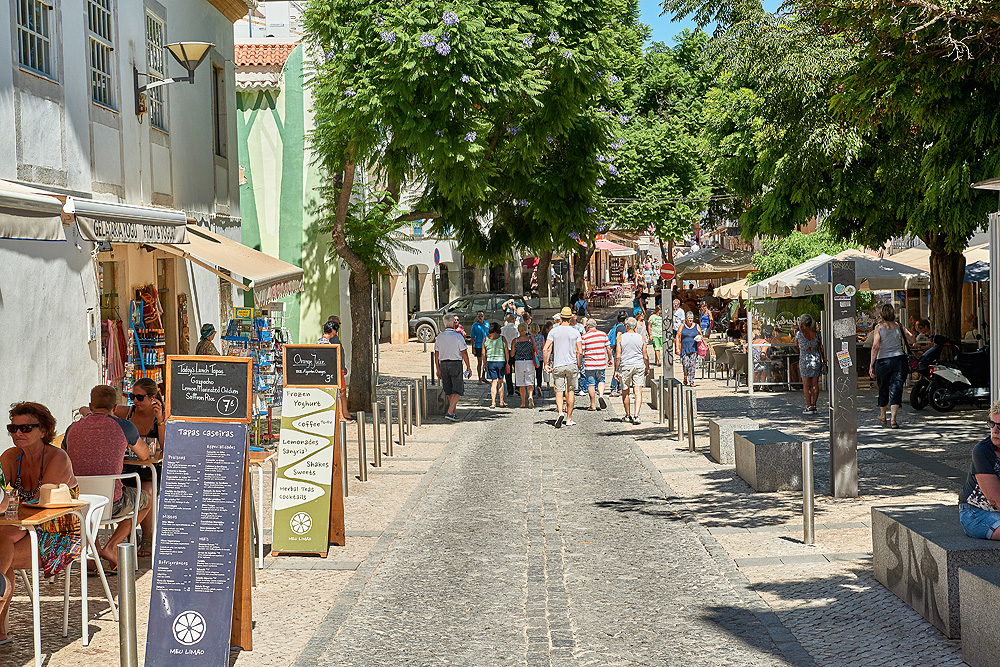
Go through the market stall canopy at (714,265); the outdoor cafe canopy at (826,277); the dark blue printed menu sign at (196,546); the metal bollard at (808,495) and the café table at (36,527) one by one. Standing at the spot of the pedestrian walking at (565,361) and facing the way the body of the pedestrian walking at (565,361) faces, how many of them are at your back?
3

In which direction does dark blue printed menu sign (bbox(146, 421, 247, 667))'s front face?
toward the camera

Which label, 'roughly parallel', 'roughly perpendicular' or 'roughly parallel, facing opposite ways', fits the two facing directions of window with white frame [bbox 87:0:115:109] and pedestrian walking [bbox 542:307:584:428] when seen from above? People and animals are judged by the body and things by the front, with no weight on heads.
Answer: roughly perpendicular

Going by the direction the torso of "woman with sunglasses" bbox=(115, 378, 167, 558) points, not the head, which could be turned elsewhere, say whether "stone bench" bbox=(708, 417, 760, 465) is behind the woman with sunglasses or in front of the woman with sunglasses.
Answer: behind

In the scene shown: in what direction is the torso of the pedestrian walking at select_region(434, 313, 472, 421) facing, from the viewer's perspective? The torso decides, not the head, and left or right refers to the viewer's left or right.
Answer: facing away from the viewer

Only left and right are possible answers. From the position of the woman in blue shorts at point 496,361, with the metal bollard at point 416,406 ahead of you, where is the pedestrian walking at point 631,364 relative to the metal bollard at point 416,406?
left

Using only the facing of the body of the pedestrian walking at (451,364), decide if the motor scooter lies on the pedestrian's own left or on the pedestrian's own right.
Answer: on the pedestrian's own right

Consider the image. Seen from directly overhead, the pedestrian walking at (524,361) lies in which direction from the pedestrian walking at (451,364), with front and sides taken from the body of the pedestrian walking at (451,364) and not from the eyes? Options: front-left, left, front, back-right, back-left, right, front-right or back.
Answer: front-right

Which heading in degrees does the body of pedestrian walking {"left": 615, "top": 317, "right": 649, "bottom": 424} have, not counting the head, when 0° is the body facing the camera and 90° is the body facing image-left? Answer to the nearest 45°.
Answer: approximately 180°
